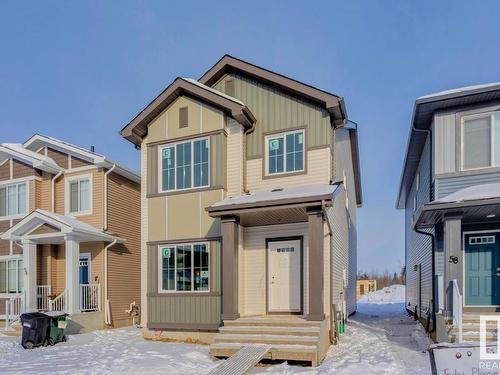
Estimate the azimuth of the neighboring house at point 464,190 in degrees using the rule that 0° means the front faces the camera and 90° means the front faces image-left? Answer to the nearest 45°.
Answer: approximately 0°

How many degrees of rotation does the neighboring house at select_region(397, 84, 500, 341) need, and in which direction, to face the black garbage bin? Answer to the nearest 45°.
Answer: approximately 90° to its right
